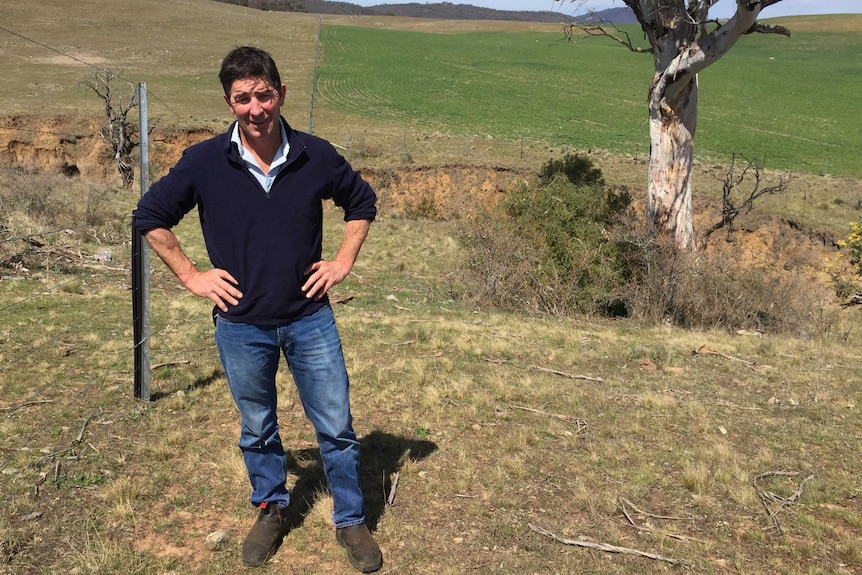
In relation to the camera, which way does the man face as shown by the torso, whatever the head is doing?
toward the camera

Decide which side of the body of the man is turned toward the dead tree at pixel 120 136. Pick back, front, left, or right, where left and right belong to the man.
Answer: back

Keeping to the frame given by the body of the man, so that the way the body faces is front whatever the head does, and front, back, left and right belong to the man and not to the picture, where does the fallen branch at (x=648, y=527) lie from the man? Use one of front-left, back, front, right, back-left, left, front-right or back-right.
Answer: left

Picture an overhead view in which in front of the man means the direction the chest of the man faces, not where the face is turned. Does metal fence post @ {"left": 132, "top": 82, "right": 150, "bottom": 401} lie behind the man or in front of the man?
behind

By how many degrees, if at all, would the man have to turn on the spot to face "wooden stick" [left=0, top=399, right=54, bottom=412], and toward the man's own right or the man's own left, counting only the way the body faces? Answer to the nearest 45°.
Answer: approximately 135° to the man's own right
